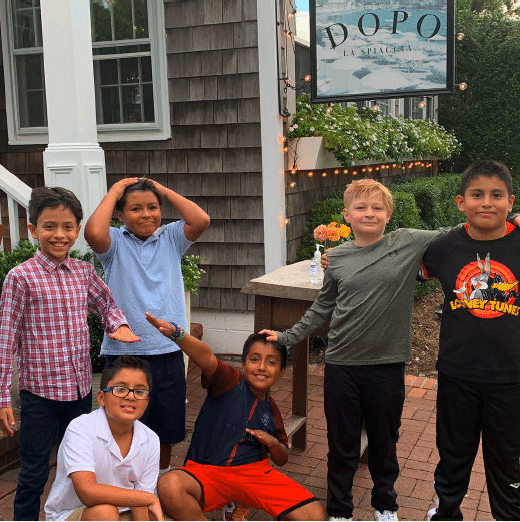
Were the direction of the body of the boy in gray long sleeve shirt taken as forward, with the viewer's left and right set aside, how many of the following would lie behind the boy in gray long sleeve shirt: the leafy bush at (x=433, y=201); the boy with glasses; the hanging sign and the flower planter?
3

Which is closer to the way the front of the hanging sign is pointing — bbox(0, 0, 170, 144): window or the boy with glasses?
the boy with glasses

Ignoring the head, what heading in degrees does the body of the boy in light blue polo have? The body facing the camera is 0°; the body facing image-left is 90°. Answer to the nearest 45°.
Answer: approximately 0°

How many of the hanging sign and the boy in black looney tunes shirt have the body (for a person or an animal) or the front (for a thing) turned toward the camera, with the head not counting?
2

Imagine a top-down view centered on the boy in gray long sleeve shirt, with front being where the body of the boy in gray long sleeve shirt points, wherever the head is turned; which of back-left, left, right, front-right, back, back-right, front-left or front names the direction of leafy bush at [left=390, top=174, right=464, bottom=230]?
back

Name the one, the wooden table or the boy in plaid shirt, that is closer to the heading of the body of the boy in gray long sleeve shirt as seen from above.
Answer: the boy in plaid shirt

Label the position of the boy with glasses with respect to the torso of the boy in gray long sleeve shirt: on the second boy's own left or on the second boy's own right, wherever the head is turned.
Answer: on the second boy's own right

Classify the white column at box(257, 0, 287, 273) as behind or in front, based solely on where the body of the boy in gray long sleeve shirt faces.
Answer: behind
